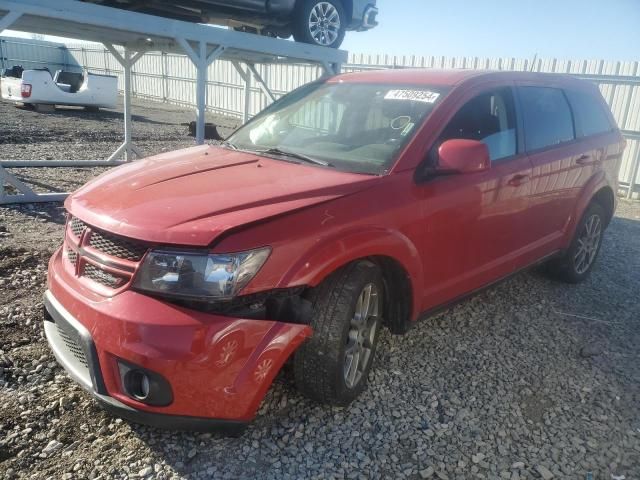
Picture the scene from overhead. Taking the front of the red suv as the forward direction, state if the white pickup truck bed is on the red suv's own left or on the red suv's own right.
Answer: on the red suv's own right

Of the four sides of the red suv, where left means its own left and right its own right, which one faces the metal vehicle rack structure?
right

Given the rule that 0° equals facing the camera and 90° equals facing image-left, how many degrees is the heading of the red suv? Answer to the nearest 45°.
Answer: approximately 45°
